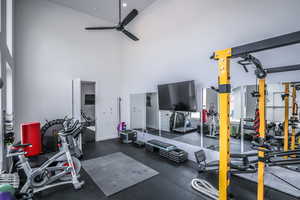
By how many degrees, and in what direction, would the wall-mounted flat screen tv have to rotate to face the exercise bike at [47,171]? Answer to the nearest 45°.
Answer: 0° — it already faces it

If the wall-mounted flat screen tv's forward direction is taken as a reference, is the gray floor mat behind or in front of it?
in front

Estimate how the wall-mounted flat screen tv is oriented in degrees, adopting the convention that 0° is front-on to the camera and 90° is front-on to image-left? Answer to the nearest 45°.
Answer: approximately 45°
